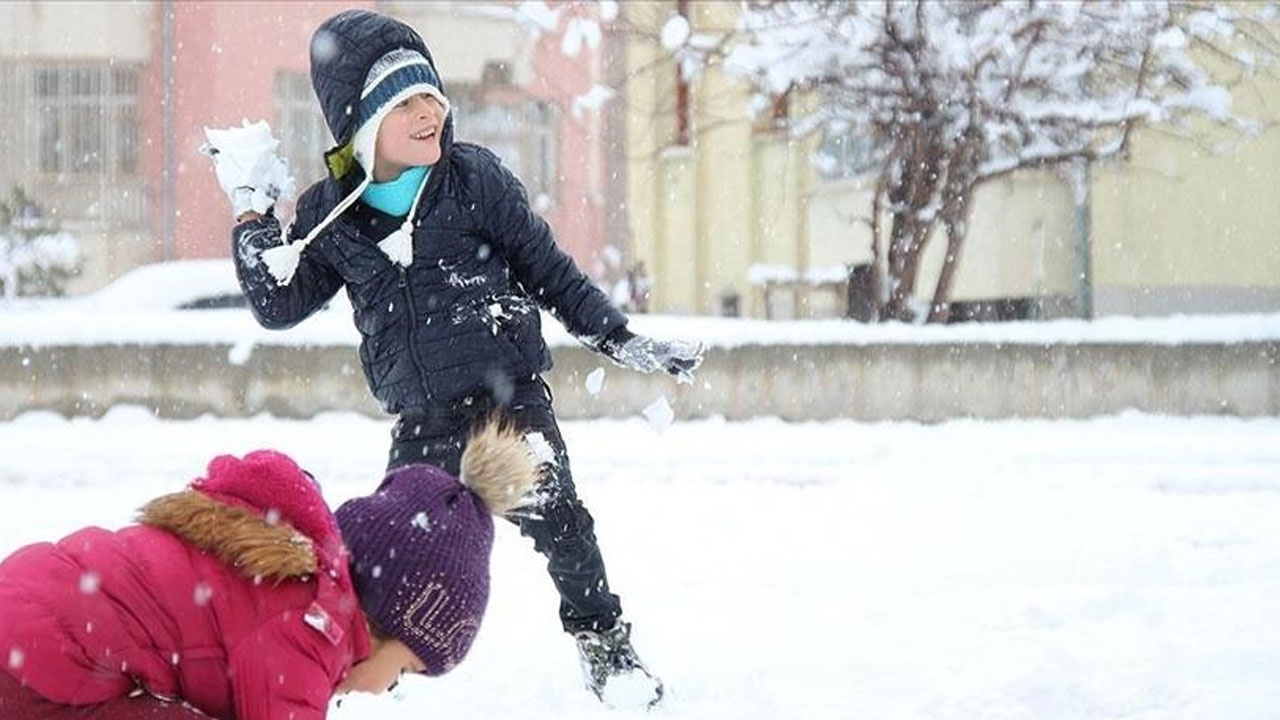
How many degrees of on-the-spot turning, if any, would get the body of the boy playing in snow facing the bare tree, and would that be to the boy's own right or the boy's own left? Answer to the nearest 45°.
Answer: approximately 135° to the boy's own left

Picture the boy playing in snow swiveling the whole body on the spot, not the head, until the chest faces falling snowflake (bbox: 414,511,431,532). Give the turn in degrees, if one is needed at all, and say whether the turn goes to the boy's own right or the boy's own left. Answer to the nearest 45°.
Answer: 0° — they already face it

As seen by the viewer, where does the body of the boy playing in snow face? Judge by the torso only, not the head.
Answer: toward the camera

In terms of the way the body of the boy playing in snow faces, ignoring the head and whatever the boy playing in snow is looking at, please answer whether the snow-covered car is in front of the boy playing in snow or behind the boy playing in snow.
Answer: behind
